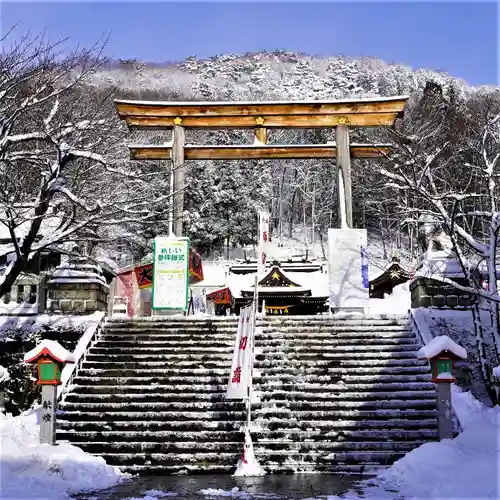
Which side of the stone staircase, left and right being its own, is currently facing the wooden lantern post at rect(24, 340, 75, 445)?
right

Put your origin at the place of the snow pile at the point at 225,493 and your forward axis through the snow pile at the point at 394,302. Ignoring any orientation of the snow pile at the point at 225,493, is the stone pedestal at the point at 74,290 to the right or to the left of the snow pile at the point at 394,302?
left

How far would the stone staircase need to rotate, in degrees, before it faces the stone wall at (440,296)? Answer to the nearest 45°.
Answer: approximately 135° to its left

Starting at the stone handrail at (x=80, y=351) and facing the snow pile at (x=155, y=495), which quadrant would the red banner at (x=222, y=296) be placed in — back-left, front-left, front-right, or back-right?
back-left

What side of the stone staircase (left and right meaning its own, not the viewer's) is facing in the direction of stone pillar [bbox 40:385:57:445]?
right

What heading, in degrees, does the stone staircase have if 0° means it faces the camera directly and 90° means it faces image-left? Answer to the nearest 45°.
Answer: approximately 0°

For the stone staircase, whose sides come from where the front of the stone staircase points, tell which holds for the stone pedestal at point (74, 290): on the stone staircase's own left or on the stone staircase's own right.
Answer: on the stone staircase's own right

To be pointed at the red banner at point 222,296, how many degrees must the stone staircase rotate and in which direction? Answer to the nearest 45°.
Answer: approximately 180°
